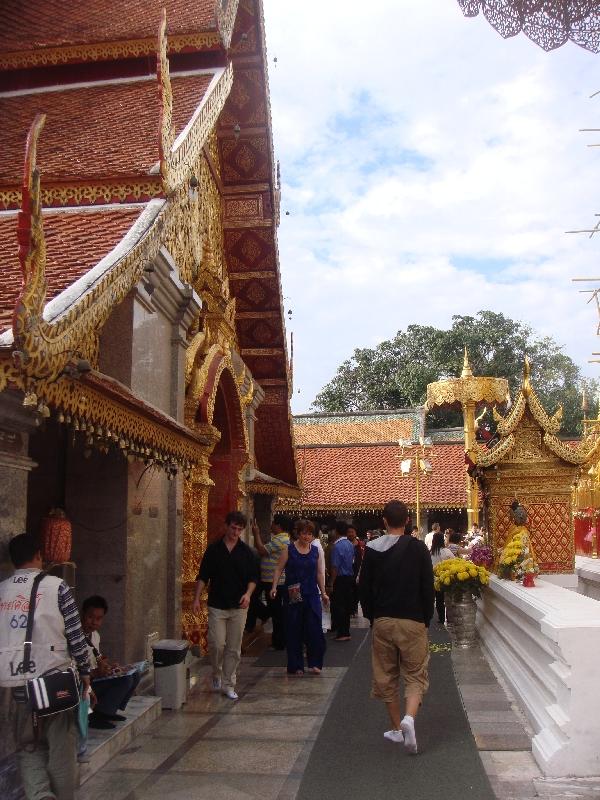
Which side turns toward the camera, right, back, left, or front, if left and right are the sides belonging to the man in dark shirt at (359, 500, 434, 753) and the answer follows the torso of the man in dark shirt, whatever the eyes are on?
back

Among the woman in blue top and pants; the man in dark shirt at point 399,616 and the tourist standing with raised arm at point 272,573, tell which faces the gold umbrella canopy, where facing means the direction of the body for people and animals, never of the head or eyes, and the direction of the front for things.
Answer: the man in dark shirt

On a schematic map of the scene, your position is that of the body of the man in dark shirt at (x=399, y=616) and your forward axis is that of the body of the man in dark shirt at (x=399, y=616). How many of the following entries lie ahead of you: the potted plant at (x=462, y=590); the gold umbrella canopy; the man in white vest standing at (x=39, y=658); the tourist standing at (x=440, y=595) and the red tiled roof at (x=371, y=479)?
4

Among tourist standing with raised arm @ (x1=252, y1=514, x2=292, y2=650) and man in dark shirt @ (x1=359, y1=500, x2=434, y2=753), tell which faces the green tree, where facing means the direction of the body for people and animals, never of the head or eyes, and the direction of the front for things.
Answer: the man in dark shirt

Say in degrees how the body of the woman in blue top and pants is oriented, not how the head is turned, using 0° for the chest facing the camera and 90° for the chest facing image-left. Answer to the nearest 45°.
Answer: approximately 0°

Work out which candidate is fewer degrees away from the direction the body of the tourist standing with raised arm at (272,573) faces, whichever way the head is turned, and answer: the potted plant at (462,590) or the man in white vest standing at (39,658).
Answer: the man in white vest standing

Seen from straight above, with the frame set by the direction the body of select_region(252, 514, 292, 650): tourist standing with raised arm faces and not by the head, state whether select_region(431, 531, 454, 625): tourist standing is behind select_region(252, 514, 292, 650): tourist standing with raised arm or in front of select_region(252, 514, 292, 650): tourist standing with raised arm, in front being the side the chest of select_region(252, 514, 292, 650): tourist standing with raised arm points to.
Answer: behind

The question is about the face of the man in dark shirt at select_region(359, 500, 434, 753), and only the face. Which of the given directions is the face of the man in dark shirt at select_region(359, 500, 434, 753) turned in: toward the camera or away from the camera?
away from the camera

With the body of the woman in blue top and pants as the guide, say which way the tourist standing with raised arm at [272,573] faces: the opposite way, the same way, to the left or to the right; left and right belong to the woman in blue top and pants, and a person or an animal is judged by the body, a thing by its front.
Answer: to the right

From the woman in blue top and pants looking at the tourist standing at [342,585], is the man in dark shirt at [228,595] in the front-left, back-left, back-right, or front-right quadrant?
back-left

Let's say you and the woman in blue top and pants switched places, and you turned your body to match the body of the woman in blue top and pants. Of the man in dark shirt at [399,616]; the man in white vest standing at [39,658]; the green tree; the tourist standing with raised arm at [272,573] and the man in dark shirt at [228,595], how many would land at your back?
2
